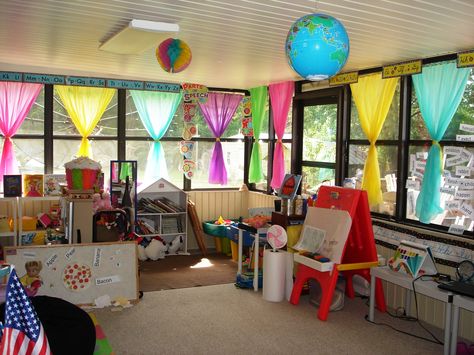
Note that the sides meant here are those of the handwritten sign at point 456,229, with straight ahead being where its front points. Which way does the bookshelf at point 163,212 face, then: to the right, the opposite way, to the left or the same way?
to the left

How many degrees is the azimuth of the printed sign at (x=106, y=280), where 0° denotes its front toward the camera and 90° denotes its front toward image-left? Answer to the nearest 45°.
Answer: approximately 0°

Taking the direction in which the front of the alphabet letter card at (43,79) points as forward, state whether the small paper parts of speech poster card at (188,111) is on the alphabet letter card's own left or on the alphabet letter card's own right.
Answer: on the alphabet letter card's own left

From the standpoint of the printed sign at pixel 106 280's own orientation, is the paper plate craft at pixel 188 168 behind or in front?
behind

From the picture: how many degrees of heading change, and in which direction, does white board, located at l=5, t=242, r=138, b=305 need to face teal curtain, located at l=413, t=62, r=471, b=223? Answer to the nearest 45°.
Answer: approximately 90° to its left

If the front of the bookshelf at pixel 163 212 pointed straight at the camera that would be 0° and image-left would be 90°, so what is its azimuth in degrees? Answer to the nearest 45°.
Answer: approximately 0°
